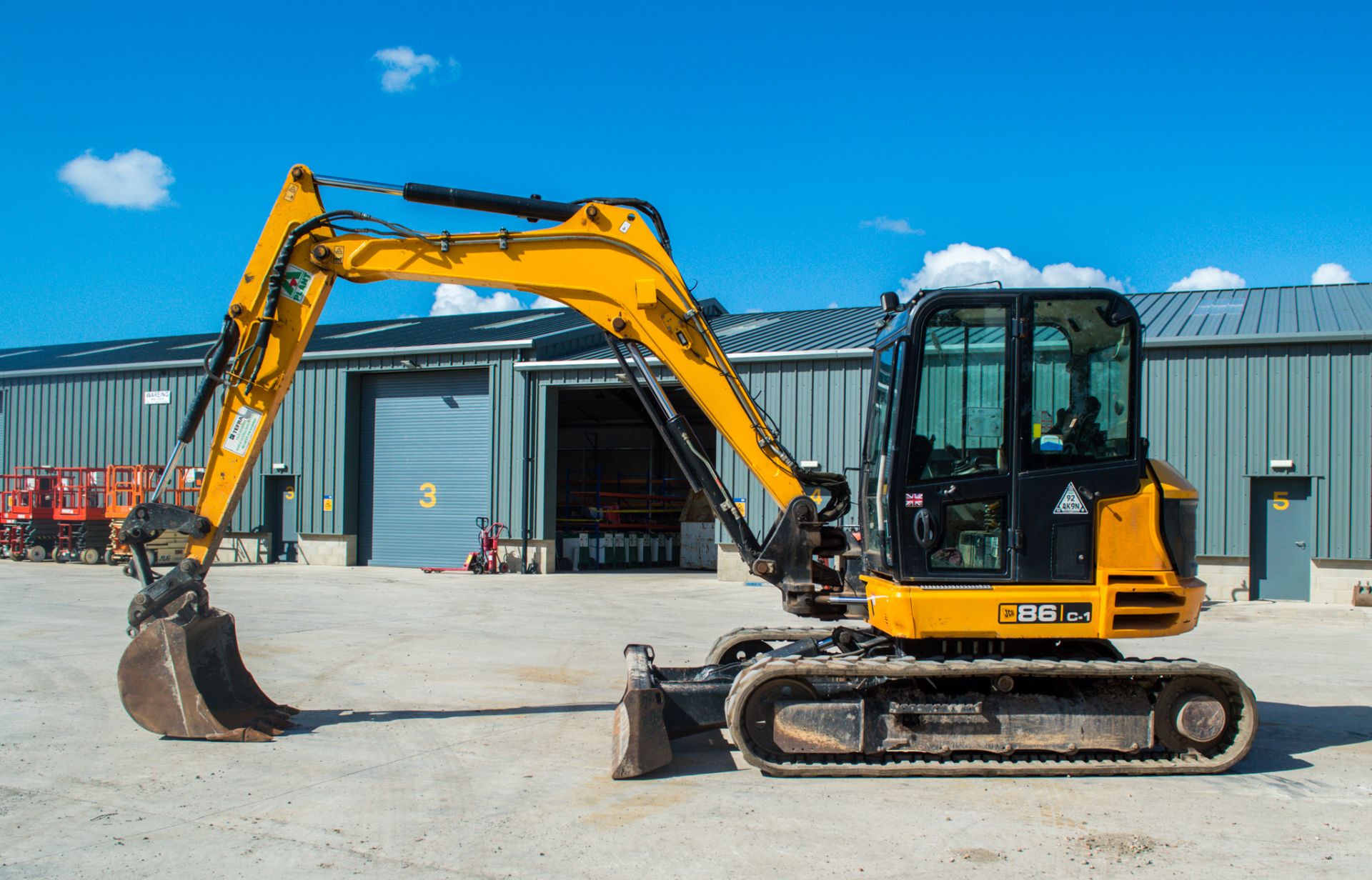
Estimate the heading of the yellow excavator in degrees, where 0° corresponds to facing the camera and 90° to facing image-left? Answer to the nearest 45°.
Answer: approximately 90°

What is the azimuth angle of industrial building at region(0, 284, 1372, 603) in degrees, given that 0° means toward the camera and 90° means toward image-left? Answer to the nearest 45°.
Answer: approximately 0°
